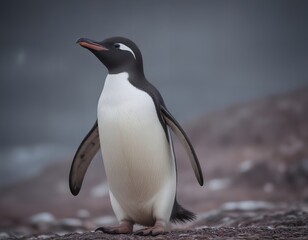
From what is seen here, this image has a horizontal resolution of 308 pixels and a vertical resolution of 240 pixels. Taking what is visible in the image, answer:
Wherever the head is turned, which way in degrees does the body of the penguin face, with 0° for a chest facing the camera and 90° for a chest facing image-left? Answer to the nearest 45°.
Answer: approximately 45°
